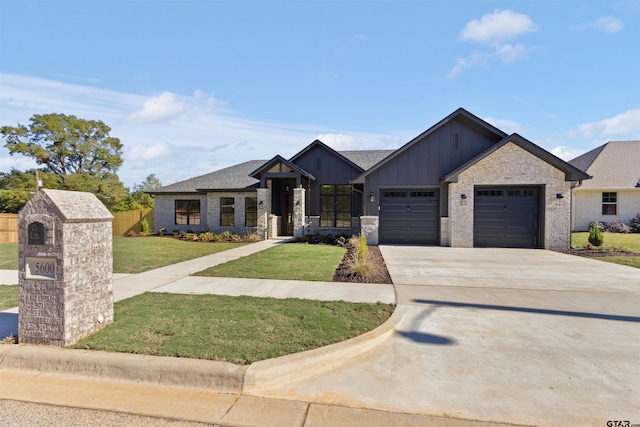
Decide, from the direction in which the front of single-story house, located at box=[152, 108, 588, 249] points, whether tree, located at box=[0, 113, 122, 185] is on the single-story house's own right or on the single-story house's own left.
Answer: on the single-story house's own right

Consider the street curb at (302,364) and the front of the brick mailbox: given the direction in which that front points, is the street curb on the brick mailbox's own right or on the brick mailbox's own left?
on the brick mailbox's own left

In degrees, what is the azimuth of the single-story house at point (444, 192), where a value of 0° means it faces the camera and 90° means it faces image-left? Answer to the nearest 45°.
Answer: approximately 0°

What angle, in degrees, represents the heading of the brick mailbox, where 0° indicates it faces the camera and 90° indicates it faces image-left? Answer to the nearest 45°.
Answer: approximately 45°

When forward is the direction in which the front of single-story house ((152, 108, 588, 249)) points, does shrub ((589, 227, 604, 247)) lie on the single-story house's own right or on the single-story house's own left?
on the single-story house's own left

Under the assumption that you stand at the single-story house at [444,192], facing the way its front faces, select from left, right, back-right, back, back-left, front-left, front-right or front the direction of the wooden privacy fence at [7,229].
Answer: right

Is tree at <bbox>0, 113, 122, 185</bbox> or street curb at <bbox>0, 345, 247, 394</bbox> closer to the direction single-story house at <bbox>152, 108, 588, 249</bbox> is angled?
the street curb

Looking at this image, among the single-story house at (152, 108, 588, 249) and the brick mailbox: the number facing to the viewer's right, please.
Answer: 0

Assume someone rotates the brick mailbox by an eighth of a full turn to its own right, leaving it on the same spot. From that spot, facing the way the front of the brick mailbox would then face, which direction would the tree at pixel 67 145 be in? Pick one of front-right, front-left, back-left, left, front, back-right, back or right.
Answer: right
